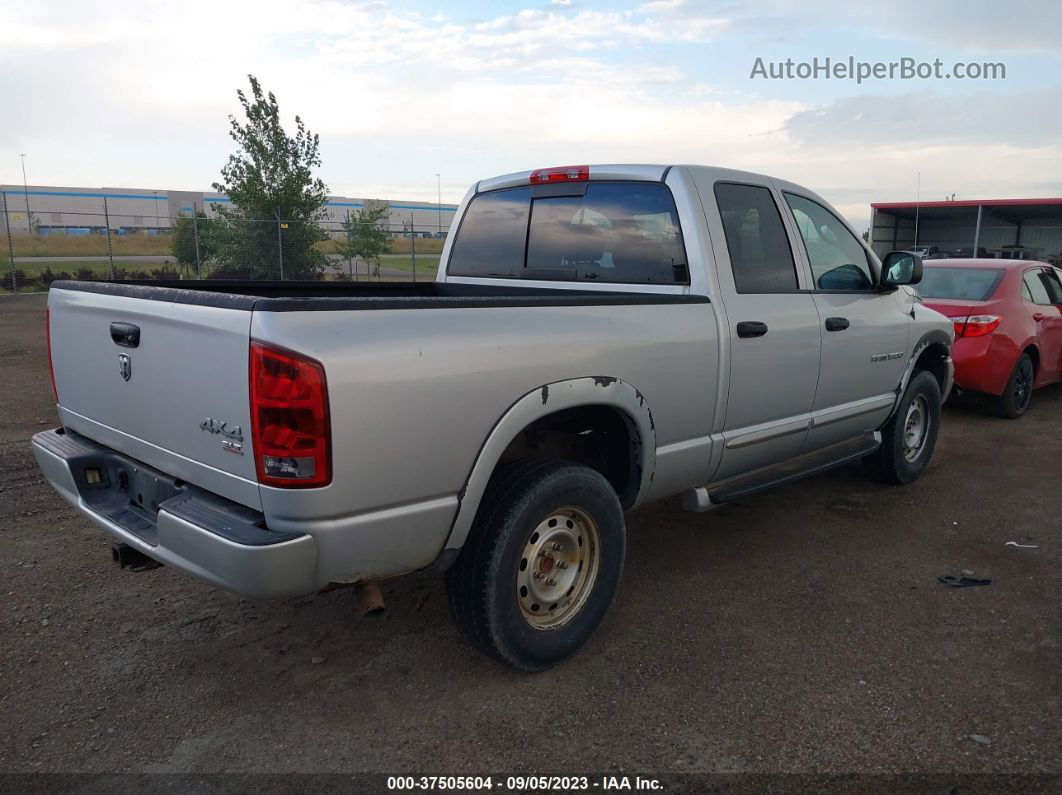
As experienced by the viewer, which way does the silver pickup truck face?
facing away from the viewer and to the right of the viewer

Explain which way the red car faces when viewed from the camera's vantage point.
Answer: facing away from the viewer and to the right of the viewer

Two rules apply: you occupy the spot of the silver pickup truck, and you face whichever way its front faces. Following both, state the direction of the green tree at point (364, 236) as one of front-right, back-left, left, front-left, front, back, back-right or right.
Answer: front-left

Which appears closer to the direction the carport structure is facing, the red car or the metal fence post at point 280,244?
the red car

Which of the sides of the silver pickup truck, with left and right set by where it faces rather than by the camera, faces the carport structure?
front

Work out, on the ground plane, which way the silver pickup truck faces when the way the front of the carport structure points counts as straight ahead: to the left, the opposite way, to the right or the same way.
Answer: the opposite way

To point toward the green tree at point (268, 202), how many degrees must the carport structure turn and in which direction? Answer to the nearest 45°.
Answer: approximately 45° to its right

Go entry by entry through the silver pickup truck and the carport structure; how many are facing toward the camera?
1

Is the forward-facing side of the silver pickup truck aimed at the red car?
yes

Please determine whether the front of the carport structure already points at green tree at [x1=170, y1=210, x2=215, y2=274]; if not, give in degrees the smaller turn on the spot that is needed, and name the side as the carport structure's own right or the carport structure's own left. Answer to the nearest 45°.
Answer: approximately 45° to the carport structure's own right

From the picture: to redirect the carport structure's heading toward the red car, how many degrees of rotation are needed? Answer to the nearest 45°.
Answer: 0° — it already faces it

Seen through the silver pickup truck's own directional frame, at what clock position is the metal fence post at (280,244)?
The metal fence post is roughly at 10 o'clock from the silver pickup truck.

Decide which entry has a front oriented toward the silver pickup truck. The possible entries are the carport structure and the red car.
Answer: the carport structure

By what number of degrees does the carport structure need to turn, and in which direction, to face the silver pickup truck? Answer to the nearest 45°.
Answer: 0° — it already faces it

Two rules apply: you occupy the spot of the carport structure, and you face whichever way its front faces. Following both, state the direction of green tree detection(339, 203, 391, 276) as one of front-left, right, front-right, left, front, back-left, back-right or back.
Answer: front-right

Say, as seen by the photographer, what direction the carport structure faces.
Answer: facing the viewer
